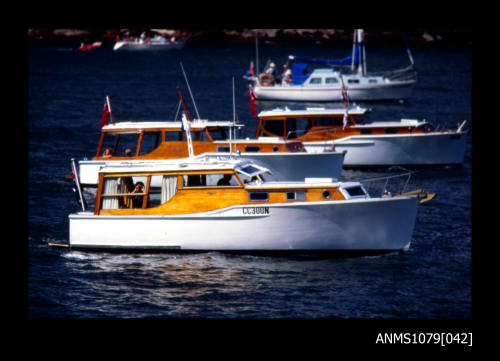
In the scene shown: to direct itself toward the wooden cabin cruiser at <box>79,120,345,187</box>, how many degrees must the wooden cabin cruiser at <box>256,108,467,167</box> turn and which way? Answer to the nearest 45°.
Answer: approximately 135° to its right

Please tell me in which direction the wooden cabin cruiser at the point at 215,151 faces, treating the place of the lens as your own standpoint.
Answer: facing to the right of the viewer

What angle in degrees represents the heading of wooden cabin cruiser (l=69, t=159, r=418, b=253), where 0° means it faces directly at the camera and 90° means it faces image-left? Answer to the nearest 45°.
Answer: approximately 270°

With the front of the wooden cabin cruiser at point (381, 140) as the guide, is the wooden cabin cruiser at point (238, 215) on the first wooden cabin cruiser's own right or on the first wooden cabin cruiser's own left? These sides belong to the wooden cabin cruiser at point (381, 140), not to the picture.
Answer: on the first wooden cabin cruiser's own right

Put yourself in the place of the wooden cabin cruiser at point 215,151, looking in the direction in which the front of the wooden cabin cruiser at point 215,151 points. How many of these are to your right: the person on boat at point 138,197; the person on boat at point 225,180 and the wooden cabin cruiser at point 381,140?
2

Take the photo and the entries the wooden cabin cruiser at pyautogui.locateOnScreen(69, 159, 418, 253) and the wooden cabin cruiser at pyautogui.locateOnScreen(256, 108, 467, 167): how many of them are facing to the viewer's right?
2

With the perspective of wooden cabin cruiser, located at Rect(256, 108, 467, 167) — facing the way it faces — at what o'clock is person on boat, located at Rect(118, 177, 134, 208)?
The person on boat is roughly at 4 o'clock from the wooden cabin cruiser.

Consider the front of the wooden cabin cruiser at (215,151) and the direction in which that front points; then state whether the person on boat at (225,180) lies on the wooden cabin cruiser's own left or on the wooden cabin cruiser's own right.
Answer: on the wooden cabin cruiser's own right

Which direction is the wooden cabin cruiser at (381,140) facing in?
to the viewer's right
